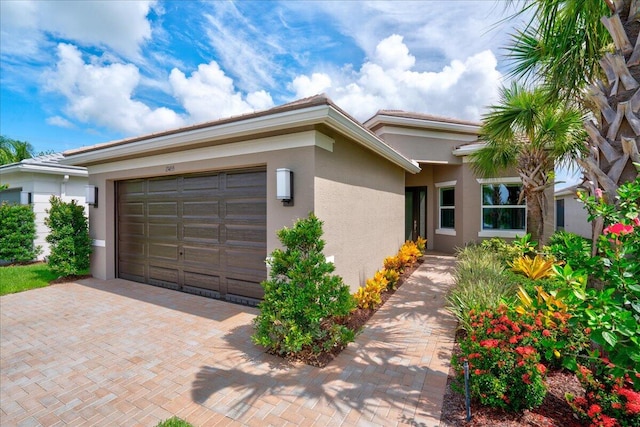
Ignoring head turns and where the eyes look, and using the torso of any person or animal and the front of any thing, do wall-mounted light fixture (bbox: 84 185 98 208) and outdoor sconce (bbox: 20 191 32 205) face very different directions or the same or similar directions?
same or similar directions

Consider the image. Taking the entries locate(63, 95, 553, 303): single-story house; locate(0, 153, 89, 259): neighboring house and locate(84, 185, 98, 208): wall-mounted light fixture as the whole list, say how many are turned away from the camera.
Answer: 0

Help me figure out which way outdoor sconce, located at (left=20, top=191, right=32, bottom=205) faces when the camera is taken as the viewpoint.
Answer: facing the viewer and to the left of the viewer

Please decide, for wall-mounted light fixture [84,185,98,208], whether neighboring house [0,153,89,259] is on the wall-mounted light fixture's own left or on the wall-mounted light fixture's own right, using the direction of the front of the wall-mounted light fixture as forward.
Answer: on the wall-mounted light fixture's own right

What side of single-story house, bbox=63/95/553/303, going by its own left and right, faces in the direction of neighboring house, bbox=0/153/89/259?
right

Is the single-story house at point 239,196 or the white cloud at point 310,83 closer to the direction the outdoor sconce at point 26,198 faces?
the single-story house

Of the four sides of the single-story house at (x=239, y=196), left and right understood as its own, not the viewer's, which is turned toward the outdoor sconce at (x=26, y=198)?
right

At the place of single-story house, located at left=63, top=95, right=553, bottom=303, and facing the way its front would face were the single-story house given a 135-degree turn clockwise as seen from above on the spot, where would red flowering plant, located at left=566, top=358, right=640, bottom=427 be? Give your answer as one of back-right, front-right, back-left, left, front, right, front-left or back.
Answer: back-right

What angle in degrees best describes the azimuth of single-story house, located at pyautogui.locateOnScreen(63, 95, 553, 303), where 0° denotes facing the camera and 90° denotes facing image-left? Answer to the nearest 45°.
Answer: approximately 45°

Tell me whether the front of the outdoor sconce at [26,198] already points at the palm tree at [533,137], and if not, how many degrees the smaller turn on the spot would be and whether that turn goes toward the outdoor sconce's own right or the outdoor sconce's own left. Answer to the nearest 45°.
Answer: approximately 90° to the outdoor sconce's own left

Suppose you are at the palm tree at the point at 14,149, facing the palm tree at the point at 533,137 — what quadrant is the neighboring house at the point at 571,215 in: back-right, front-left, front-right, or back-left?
front-left

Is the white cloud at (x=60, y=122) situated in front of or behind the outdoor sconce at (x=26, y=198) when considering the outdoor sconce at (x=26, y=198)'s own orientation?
behind

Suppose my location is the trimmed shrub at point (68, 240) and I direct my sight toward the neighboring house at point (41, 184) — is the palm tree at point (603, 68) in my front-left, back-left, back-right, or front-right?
back-right

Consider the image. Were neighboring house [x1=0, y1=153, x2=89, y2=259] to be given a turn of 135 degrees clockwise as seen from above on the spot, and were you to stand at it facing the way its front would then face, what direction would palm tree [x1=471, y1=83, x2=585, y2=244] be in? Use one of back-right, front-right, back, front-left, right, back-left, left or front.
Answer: back-right
